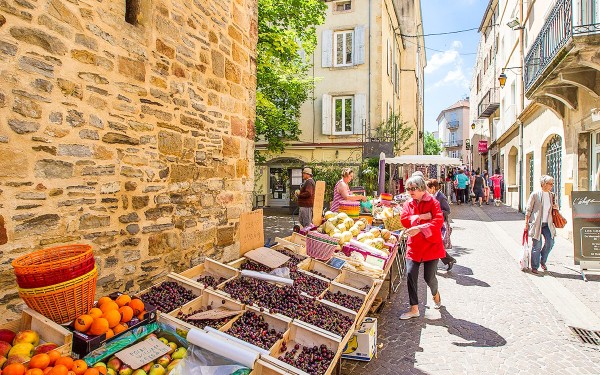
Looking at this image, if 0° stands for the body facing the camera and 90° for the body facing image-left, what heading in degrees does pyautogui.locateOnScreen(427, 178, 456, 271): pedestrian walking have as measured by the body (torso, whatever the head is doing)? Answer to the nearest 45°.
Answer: approximately 45°

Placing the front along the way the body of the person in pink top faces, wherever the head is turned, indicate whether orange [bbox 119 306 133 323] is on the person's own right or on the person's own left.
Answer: on the person's own right

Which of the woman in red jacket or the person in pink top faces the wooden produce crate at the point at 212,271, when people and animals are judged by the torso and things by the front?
the woman in red jacket

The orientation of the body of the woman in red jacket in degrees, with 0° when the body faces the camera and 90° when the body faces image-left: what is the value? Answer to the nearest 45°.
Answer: approximately 45°

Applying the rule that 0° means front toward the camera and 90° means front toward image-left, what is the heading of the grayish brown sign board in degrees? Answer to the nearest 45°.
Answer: approximately 0°

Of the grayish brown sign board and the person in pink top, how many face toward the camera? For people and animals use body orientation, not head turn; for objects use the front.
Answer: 1

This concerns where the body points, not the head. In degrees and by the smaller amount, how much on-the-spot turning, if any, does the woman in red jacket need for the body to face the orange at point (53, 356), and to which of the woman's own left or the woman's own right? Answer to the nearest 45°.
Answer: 0° — they already face it
